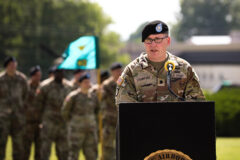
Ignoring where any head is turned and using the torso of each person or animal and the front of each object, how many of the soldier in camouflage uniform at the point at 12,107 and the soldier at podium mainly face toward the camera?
2

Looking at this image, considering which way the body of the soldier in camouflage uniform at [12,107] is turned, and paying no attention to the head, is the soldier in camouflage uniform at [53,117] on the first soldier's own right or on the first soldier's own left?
on the first soldier's own left

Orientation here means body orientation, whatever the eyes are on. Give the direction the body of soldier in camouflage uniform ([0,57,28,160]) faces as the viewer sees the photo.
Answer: toward the camera

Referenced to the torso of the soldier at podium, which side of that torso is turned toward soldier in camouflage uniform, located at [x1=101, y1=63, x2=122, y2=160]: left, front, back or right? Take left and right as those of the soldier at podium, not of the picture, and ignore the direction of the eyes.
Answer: back

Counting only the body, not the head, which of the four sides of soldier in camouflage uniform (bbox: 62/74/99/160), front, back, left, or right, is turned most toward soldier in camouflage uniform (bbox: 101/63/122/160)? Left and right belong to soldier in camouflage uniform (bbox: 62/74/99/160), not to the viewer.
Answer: left

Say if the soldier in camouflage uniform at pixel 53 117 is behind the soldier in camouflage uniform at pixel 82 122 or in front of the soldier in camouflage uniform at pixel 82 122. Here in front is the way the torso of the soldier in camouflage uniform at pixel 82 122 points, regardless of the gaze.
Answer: behind
